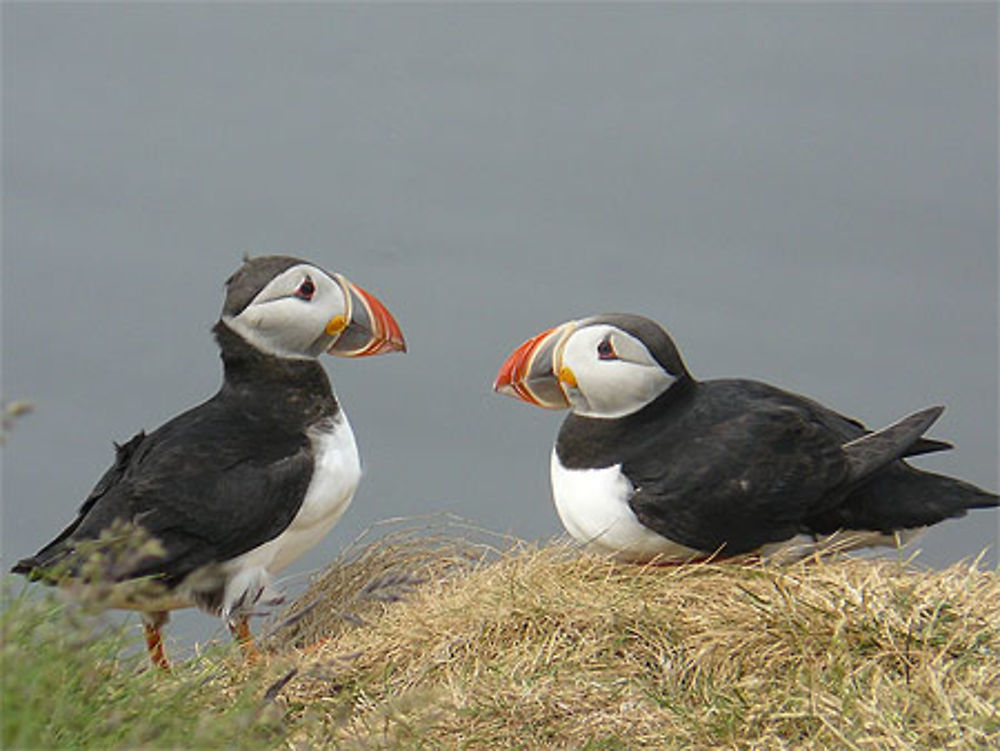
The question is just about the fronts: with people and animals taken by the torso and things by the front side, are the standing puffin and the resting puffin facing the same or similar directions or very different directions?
very different directions

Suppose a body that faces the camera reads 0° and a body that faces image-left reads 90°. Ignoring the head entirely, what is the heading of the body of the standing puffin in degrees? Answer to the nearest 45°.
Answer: approximately 270°

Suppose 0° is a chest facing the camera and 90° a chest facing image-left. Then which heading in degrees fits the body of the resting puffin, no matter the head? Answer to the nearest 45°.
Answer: approximately 90°

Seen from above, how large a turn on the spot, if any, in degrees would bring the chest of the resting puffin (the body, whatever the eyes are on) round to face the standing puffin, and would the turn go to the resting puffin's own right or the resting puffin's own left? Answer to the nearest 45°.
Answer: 0° — it already faces it

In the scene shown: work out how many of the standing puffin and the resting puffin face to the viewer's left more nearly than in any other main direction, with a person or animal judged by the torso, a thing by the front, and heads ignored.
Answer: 1

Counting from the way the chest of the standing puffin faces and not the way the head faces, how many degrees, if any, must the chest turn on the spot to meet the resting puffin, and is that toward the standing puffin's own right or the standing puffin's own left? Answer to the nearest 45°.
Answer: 0° — it already faces it
